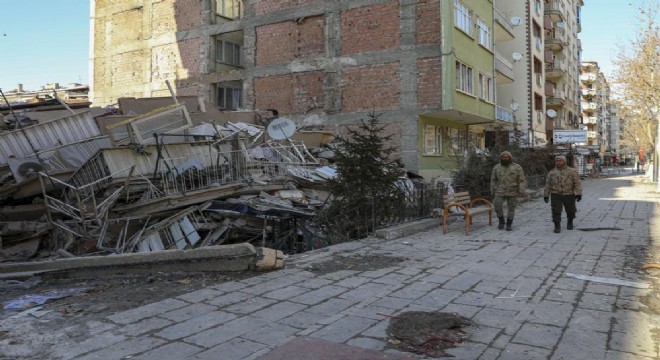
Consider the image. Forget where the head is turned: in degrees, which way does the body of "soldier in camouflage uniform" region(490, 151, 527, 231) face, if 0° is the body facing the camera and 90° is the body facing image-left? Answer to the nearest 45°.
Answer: approximately 0°

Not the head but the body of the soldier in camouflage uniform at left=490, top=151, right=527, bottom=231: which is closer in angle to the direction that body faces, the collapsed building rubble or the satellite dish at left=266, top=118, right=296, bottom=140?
the collapsed building rubble

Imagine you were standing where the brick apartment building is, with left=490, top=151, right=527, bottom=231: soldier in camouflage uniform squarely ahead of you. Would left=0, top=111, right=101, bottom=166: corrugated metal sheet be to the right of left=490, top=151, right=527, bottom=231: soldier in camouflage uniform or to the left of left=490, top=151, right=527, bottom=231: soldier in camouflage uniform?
right

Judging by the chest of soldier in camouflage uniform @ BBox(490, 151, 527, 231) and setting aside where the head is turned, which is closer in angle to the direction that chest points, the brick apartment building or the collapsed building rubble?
the collapsed building rubble

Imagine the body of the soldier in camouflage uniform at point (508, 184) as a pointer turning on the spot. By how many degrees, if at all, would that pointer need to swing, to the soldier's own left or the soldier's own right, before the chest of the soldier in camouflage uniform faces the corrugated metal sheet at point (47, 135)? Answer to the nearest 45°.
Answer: approximately 90° to the soldier's own right

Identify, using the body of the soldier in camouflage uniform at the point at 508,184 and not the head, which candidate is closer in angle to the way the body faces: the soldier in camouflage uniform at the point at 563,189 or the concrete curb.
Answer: the concrete curb

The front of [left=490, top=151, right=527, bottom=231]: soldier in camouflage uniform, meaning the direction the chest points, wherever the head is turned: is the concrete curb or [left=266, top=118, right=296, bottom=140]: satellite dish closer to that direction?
the concrete curb

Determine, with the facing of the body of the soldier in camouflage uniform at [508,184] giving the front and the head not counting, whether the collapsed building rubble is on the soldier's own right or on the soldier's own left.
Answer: on the soldier's own right
